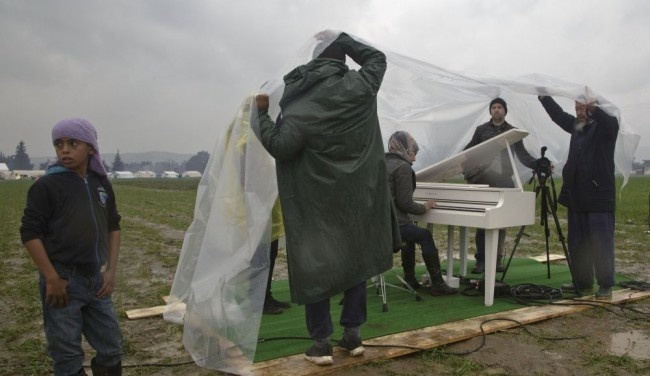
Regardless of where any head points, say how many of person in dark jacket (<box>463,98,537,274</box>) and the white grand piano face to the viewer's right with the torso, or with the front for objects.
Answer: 0

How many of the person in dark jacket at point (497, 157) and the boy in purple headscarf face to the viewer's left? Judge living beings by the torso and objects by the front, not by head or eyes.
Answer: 0

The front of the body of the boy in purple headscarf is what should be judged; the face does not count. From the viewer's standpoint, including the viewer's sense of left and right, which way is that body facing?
facing the viewer and to the right of the viewer

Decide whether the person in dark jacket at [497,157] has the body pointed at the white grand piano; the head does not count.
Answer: yes

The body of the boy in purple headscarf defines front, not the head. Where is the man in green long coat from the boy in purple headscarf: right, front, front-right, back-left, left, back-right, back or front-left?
front-left

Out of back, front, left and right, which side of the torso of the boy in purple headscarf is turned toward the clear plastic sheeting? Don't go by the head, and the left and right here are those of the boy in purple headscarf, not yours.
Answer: left

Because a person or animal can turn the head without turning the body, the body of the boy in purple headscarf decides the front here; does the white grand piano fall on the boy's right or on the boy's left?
on the boy's left

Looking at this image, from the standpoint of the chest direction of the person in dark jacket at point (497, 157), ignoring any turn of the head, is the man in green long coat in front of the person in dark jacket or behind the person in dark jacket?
in front

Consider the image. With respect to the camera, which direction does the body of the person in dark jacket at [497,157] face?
toward the camera

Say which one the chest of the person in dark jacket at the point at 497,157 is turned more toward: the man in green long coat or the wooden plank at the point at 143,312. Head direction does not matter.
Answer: the man in green long coat

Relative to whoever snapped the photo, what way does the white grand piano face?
facing the viewer and to the left of the viewer
